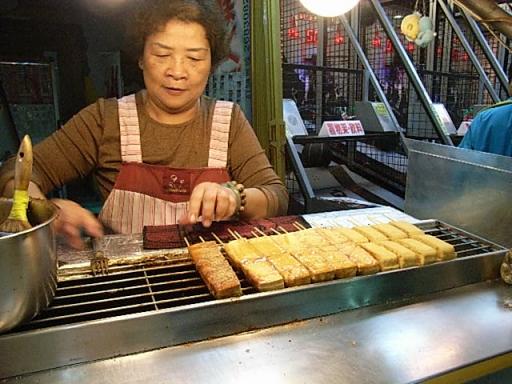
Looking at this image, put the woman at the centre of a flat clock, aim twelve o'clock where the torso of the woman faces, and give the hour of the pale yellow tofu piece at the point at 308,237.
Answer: The pale yellow tofu piece is roughly at 11 o'clock from the woman.

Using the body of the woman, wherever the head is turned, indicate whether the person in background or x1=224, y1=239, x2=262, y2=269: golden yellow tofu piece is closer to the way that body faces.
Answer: the golden yellow tofu piece

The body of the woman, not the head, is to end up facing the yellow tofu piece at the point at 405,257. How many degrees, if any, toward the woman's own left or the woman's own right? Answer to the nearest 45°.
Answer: approximately 45° to the woman's own left

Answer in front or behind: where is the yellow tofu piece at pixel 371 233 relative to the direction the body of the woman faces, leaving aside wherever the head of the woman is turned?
in front

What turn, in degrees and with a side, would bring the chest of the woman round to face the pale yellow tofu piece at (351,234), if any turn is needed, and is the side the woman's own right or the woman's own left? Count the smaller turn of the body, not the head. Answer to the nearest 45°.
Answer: approximately 45° to the woman's own left

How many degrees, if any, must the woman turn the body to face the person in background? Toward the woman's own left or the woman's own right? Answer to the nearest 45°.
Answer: approximately 90° to the woman's own left

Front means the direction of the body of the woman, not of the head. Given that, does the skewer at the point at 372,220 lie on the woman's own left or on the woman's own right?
on the woman's own left

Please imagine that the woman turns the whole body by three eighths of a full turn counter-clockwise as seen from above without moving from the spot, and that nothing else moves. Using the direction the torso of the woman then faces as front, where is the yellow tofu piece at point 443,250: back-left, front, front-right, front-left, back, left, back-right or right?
right

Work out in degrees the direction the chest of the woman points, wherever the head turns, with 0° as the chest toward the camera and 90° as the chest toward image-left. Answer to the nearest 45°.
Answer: approximately 0°

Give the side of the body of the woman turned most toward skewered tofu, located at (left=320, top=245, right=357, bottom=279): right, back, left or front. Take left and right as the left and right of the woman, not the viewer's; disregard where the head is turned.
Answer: front
